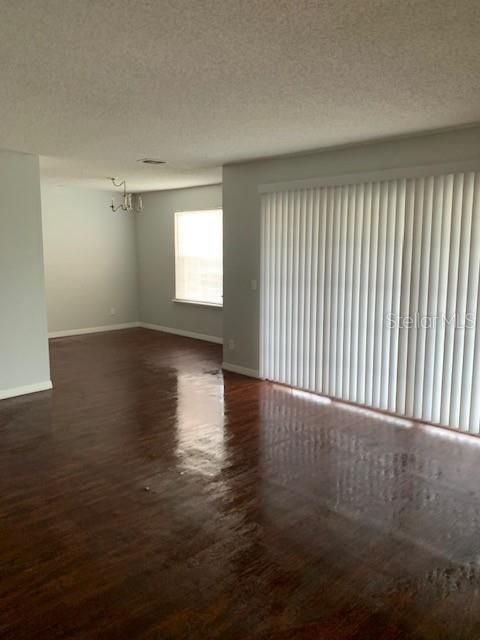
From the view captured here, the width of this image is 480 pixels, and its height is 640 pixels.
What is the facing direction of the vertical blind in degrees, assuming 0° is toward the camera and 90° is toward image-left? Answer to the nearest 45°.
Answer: approximately 45°

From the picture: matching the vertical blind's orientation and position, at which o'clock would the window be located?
The window is roughly at 3 o'clock from the vertical blind.
